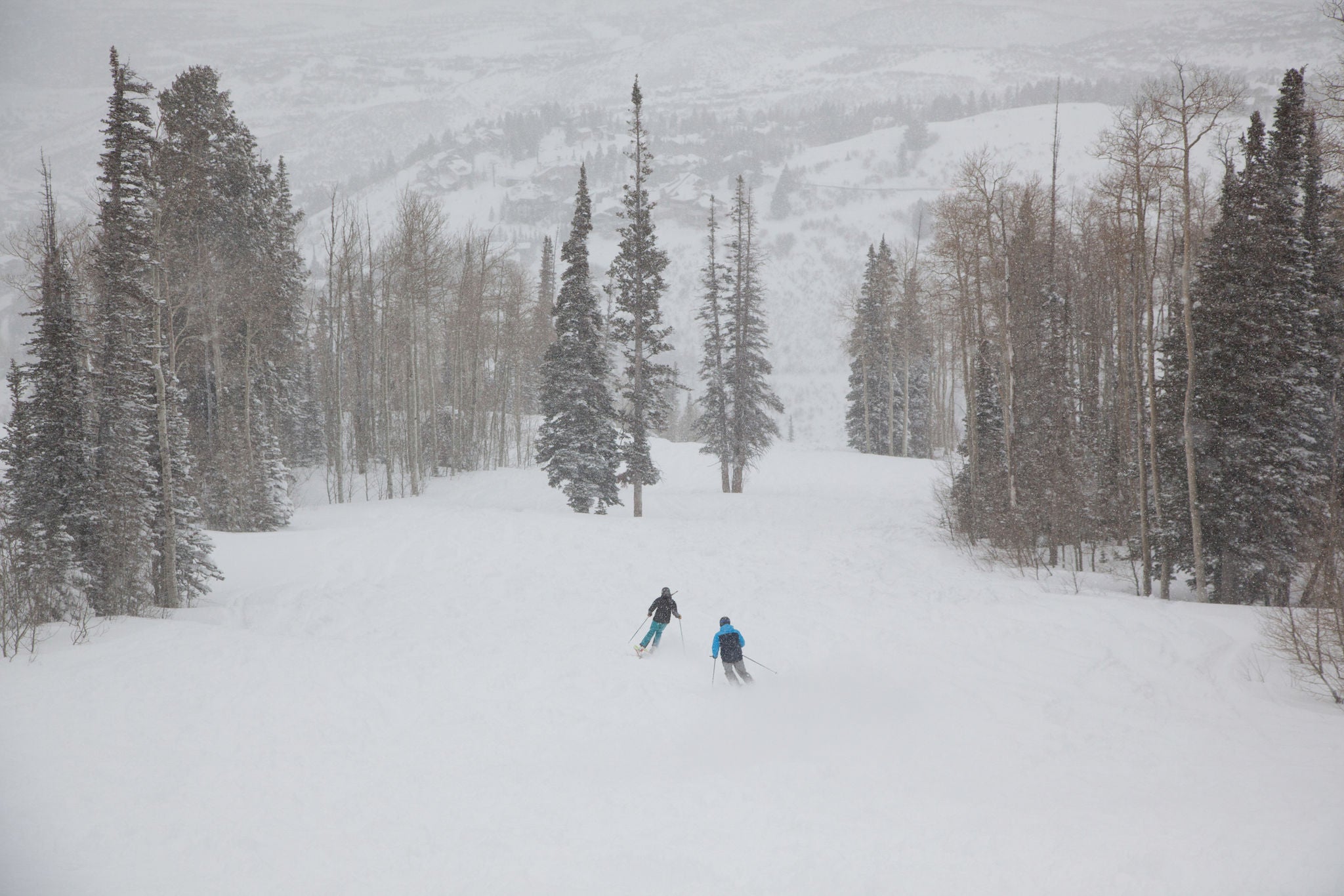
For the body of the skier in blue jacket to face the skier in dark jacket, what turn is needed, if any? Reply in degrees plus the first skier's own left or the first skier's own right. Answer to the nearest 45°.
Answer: approximately 45° to the first skier's own left

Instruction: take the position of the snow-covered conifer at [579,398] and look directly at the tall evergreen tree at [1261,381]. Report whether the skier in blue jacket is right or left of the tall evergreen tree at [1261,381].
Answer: right

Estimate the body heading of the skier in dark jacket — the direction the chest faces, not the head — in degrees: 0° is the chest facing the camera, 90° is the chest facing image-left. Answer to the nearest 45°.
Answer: approximately 180°

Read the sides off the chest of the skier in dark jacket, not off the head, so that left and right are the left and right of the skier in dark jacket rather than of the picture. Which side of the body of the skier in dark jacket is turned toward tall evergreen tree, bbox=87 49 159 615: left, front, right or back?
left

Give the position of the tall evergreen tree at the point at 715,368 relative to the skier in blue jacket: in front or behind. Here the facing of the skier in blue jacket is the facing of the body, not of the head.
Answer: in front

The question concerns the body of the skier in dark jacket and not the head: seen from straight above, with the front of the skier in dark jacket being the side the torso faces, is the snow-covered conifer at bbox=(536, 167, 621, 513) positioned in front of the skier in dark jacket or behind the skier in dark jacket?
in front

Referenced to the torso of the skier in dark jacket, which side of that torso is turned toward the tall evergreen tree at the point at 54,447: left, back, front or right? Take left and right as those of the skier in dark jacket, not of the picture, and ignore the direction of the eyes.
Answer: left

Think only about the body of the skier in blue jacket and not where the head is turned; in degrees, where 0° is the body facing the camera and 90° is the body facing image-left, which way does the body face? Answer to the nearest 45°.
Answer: approximately 180°

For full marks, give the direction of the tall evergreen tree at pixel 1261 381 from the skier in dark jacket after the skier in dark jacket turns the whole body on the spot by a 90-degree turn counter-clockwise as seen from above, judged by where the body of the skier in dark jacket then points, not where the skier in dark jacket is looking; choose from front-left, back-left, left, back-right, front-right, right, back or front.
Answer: back
